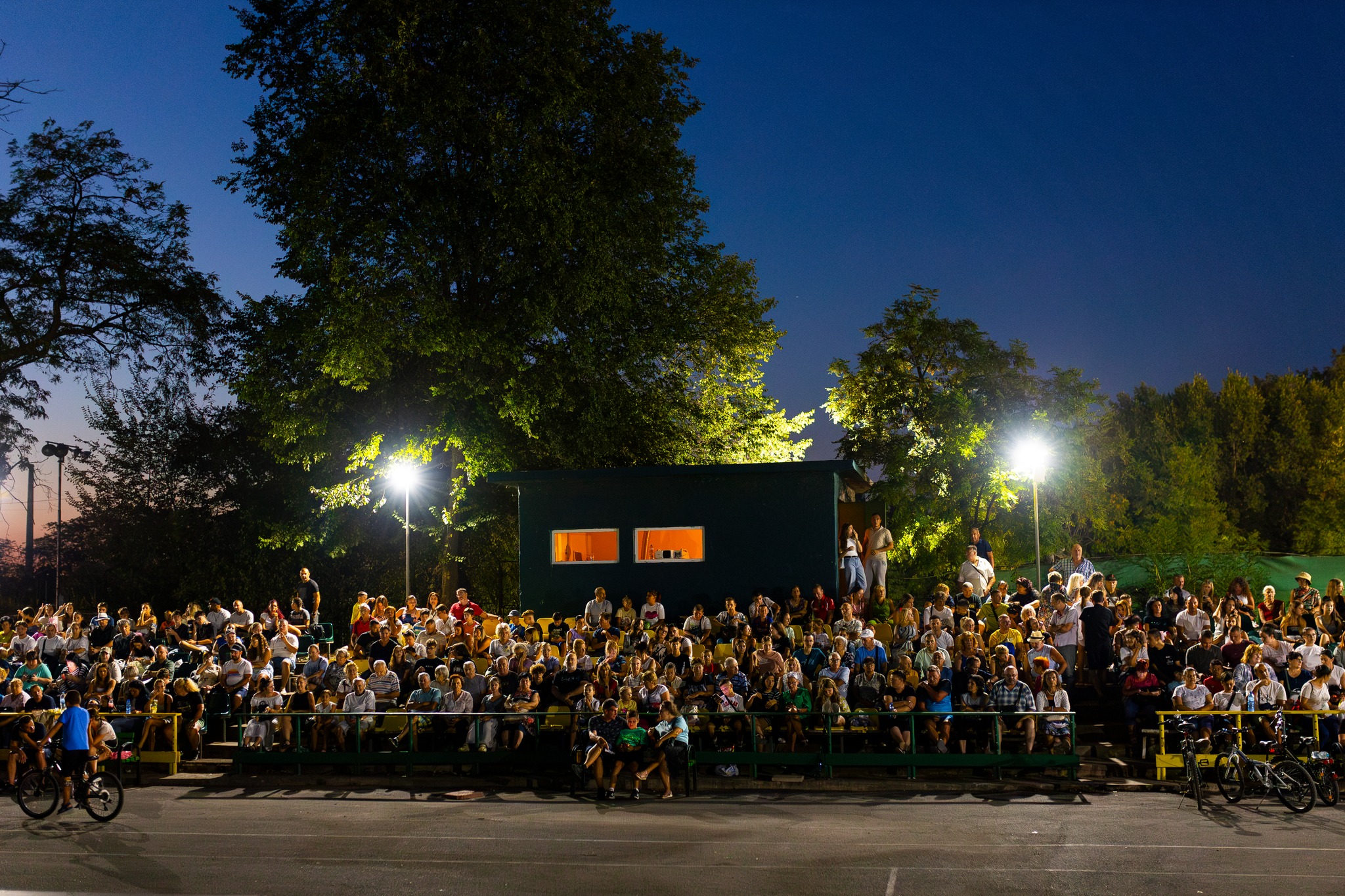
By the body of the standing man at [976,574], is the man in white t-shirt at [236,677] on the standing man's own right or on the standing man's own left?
on the standing man's own right

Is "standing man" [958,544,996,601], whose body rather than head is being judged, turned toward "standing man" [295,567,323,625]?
no

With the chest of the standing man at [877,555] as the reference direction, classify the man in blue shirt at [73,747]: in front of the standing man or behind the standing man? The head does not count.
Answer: in front

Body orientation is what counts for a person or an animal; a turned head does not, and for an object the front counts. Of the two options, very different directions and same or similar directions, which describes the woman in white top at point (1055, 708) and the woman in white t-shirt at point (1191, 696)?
same or similar directions

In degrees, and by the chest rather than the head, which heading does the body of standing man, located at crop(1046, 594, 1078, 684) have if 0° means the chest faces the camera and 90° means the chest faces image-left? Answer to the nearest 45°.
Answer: approximately 45°

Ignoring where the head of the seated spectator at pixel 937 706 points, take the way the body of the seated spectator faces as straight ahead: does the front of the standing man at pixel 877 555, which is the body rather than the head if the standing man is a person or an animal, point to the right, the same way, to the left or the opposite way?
the same way

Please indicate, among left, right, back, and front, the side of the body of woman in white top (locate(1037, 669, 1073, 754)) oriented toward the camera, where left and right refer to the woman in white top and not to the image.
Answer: front

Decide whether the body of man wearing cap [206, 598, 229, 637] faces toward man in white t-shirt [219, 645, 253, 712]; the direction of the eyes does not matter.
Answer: yes

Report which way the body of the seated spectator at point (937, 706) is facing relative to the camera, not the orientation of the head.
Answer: toward the camera

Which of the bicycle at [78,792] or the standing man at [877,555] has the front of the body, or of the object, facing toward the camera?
the standing man

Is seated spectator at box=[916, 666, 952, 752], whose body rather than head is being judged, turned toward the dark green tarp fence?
no

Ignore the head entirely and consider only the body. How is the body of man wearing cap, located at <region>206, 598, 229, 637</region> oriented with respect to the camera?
toward the camera

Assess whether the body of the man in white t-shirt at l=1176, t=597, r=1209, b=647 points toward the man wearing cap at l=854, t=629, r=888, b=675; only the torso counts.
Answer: no

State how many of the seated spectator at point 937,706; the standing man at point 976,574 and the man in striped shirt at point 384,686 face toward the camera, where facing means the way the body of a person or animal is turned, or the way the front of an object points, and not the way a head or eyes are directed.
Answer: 3

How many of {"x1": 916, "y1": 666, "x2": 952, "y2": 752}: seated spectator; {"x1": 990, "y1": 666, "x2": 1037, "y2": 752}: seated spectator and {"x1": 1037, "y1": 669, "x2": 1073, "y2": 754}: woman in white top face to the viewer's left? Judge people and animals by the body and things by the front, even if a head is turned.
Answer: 0

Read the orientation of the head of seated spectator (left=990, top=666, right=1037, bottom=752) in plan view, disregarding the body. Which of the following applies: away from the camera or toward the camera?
toward the camera

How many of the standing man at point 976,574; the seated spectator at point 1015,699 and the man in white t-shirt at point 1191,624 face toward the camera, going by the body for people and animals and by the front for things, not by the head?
3

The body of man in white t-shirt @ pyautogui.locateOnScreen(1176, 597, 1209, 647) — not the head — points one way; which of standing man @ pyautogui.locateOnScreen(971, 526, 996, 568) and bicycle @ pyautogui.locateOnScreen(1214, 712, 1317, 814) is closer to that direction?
the bicycle
